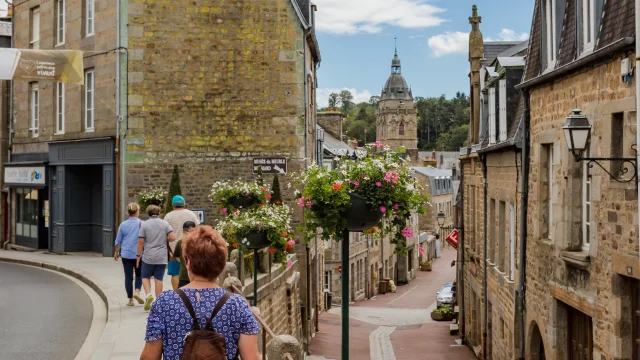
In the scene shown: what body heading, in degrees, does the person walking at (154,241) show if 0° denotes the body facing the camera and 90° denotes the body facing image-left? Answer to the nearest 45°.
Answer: approximately 180°

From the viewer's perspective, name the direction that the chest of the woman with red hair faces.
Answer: away from the camera

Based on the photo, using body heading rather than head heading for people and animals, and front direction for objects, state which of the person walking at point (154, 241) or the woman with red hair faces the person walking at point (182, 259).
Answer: the woman with red hair

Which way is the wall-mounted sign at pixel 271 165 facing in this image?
toward the camera

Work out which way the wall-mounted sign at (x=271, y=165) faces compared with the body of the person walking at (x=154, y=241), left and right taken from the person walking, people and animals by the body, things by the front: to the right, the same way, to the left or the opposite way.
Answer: the opposite way

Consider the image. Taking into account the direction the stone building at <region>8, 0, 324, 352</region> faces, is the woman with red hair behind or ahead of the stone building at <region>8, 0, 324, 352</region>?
ahead

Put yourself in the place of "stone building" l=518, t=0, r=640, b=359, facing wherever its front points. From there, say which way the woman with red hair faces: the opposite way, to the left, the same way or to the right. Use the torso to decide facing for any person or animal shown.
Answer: to the right

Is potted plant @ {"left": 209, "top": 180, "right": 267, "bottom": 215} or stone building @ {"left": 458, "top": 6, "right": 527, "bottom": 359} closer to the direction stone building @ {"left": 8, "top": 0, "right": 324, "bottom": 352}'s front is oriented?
the potted plant

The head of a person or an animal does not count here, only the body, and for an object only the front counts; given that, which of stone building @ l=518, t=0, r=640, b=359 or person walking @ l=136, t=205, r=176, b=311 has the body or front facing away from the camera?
the person walking

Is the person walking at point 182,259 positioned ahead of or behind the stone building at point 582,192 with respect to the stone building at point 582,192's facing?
ahead

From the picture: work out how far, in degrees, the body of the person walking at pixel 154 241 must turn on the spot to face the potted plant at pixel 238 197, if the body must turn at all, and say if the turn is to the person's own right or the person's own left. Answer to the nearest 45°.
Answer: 0° — they already face it

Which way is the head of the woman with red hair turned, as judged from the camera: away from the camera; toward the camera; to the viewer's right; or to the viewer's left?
away from the camera

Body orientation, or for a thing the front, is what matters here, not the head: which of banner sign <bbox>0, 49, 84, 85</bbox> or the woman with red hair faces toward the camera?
the banner sign

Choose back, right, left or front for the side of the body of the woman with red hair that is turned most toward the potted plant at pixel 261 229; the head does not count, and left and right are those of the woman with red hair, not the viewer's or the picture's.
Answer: front

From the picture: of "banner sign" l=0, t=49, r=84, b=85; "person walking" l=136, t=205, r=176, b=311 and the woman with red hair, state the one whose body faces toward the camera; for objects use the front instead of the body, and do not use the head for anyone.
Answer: the banner sign
